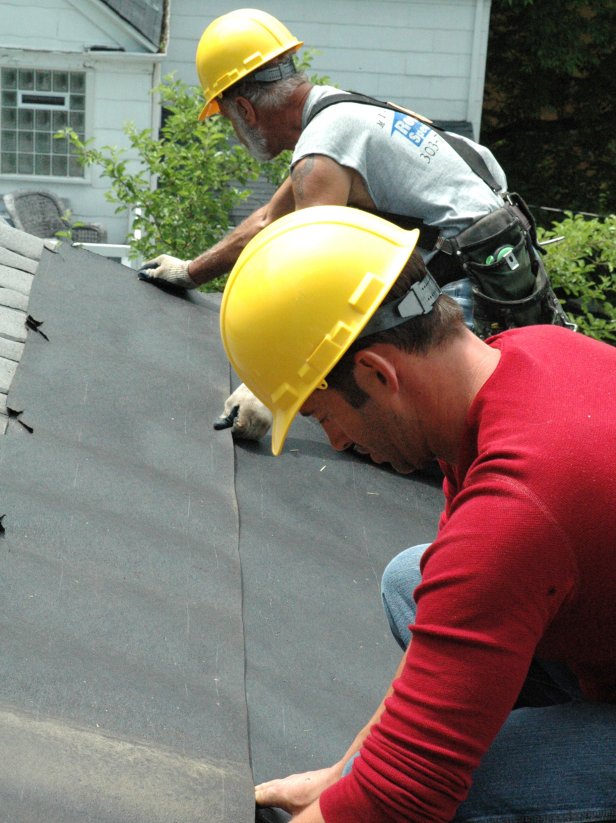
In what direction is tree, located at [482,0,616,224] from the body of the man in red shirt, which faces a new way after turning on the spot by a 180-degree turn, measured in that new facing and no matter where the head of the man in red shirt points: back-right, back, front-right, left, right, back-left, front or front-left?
left

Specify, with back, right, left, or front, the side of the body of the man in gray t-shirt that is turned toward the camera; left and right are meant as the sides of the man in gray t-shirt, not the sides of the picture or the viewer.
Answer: left

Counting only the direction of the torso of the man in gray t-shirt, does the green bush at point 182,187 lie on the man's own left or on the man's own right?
on the man's own right

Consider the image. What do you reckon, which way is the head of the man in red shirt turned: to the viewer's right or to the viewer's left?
to the viewer's left

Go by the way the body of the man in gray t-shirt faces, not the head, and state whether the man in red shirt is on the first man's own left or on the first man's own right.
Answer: on the first man's own left

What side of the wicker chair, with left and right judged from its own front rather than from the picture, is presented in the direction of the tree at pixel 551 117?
left

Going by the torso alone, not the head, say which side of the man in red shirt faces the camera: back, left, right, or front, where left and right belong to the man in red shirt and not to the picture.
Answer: left

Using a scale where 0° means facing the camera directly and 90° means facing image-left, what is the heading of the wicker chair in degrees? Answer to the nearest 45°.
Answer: approximately 315°

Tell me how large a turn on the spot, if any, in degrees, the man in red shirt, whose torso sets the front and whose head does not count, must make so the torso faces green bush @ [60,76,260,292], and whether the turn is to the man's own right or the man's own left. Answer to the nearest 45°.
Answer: approximately 90° to the man's own right

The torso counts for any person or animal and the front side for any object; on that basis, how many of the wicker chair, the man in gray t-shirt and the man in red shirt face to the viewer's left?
2

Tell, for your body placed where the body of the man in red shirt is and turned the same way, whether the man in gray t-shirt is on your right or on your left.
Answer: on your right
